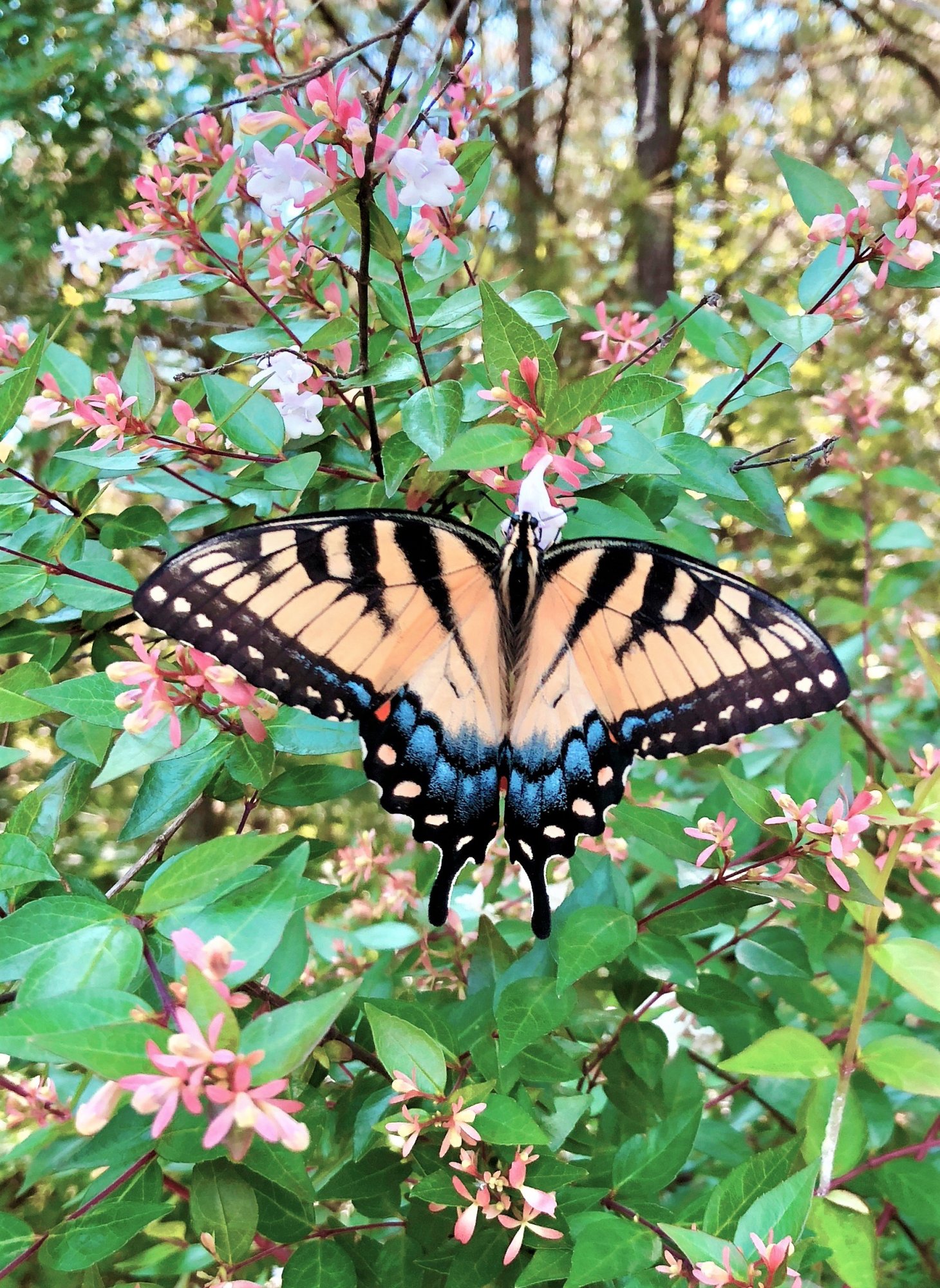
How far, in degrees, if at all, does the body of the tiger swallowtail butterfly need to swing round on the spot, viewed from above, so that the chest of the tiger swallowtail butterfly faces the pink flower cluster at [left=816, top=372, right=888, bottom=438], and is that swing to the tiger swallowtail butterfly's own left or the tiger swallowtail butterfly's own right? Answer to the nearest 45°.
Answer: approximately 45° to the tiger swallowtail butterfly's own right

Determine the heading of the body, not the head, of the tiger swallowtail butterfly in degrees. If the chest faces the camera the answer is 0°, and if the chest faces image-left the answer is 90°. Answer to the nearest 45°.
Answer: approximately 180°

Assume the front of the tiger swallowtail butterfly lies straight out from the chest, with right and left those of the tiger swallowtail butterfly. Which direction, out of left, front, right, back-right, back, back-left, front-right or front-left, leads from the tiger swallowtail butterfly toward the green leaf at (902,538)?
front-right
